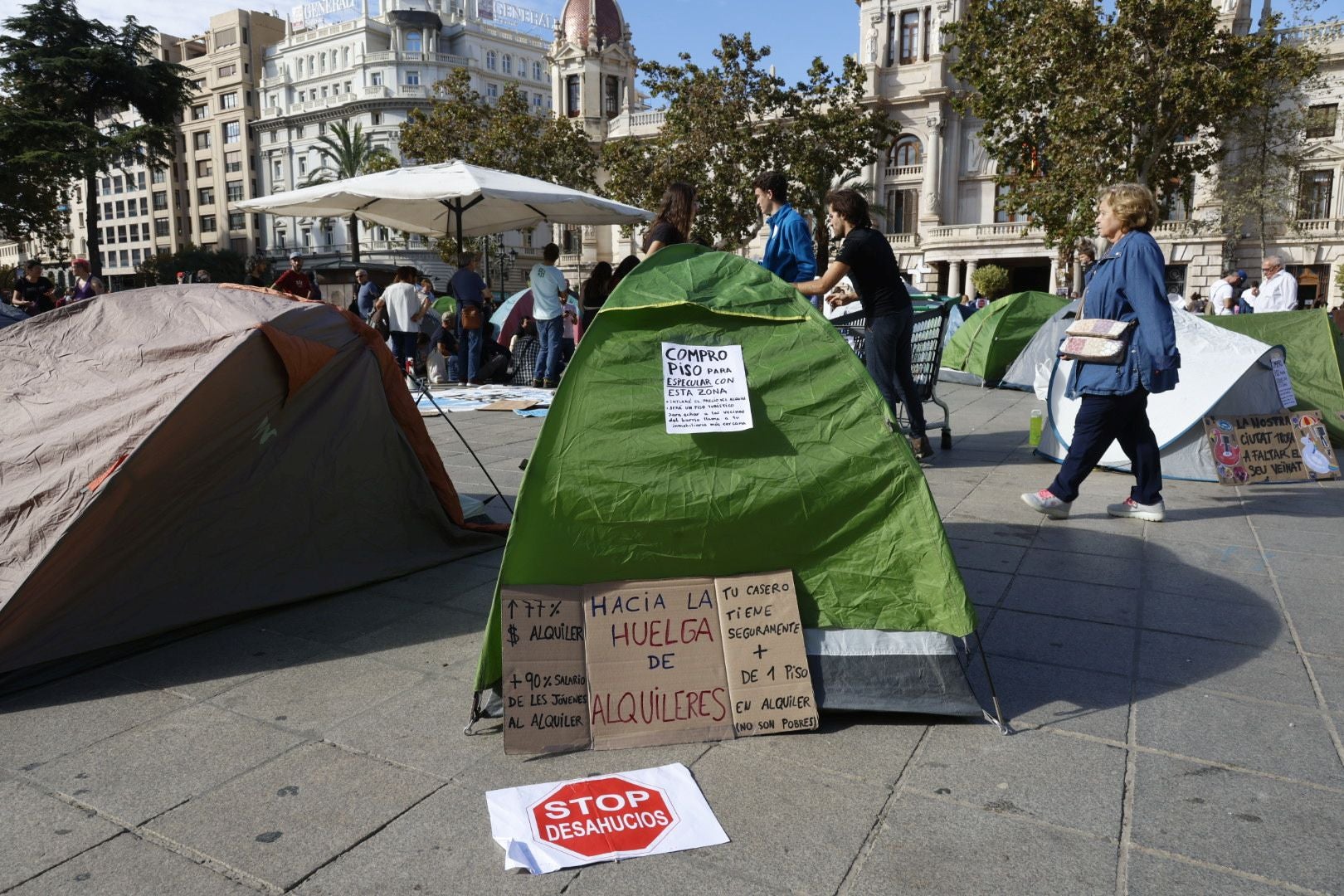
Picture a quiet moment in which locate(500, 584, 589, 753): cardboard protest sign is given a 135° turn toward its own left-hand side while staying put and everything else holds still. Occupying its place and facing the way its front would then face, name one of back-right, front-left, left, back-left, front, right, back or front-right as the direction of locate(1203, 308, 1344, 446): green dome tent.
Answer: front

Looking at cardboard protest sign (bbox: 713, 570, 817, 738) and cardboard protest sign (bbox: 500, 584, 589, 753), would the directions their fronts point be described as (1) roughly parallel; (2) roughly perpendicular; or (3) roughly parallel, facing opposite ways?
roughly parallel

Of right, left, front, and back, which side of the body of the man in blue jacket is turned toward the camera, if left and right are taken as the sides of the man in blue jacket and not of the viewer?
left

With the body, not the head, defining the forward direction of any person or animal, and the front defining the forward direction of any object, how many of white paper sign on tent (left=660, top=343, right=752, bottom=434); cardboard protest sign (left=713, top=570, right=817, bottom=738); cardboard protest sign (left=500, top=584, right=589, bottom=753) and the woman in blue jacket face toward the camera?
3

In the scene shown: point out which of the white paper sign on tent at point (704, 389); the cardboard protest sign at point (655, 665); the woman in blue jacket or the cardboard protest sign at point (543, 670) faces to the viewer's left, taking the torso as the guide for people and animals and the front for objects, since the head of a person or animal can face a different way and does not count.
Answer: the woman in blue jacket

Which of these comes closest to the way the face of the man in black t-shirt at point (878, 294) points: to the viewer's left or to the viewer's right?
to the viewer's left

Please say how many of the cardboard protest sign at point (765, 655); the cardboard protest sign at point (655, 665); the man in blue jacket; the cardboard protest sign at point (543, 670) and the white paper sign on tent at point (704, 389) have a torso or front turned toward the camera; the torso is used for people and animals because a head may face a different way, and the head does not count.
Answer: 4

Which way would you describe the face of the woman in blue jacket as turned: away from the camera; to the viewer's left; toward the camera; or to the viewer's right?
to the viewer's left

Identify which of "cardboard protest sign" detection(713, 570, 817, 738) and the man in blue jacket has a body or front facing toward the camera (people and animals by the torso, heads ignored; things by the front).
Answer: the cardboard protest sign

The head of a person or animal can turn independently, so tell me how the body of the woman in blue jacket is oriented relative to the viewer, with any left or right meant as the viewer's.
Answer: facing to the left of the viewer

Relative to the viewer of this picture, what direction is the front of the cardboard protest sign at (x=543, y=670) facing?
facing the viewer

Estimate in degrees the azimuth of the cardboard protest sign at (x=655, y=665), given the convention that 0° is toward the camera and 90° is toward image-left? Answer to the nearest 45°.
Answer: approximately 0°

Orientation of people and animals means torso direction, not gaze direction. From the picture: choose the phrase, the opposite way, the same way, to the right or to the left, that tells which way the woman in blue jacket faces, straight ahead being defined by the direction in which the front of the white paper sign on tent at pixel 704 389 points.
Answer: to the right

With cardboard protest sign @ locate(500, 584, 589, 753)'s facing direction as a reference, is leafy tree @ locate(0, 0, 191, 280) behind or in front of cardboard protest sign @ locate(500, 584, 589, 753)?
behind

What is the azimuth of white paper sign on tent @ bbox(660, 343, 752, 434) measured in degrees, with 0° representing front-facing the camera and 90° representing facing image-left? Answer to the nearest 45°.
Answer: approximately 0°

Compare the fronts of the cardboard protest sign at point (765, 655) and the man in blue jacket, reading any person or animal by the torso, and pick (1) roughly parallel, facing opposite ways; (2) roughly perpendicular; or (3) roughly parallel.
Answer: roughly perpendicular

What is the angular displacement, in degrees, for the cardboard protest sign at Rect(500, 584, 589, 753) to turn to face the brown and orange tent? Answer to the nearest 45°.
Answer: approximately 135° to its right
